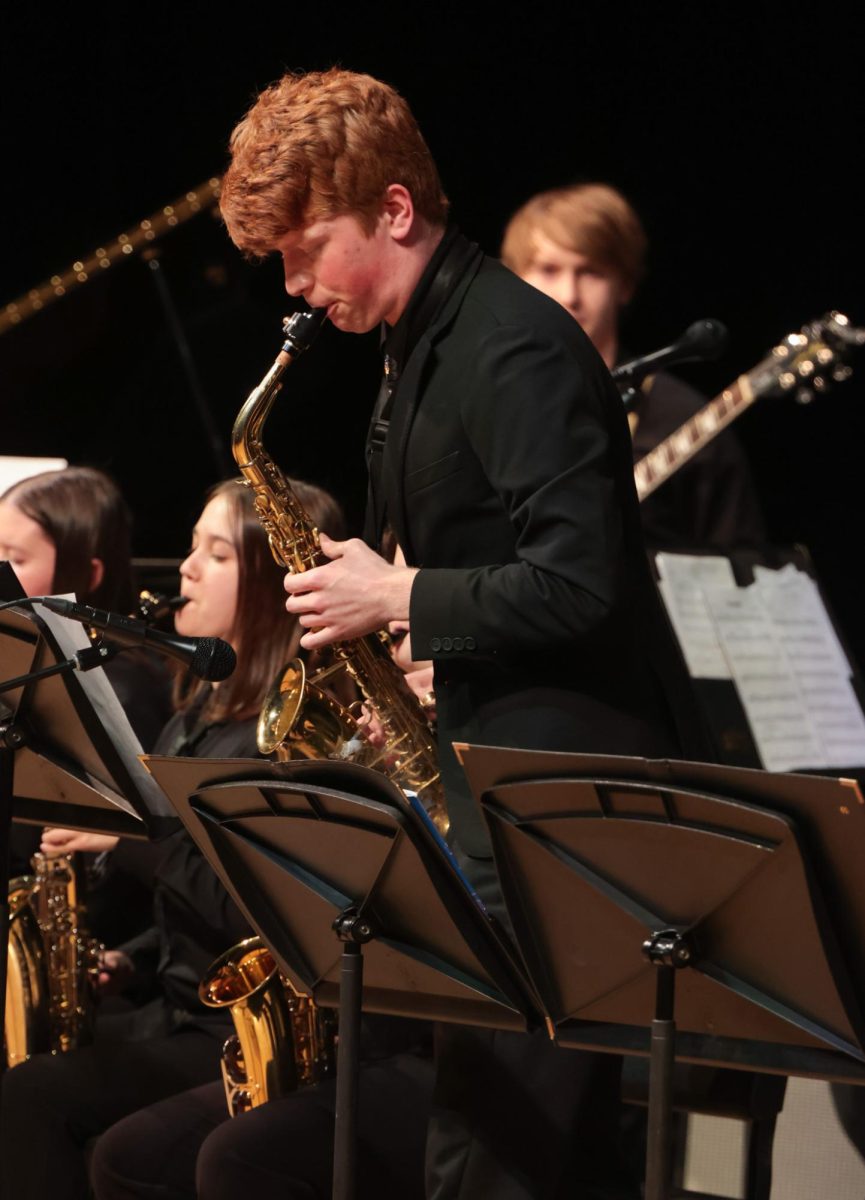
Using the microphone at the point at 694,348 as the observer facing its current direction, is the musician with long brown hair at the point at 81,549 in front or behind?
behind

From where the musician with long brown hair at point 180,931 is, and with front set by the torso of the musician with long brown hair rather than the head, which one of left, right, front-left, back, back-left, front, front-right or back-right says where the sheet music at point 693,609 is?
back

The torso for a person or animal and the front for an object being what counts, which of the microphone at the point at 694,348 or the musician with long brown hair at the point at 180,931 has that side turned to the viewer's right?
the microphone

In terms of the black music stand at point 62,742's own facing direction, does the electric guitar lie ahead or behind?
ahead

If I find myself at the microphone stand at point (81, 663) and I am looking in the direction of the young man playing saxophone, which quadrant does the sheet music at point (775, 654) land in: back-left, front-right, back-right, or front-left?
front-left

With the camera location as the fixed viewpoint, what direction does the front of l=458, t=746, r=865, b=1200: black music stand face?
facing away from the viewer and to the right of the viewer

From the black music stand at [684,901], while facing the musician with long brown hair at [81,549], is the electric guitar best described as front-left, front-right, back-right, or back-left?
front-right

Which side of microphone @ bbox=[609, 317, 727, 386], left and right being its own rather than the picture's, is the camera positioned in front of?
right

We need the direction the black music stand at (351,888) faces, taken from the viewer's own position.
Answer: facing away from the viewer and to the right of the viewer

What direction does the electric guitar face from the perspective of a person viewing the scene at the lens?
facing the viewer

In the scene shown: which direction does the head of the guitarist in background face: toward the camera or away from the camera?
toward the camera

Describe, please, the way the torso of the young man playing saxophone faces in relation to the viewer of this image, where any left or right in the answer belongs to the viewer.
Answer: facing to the left of the viewer

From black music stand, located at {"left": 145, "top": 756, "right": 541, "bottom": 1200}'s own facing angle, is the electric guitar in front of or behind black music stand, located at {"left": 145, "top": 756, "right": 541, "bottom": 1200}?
in front

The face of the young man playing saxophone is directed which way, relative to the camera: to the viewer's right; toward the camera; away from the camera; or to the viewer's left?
to the viewer's left

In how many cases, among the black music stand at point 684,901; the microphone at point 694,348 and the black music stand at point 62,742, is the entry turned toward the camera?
0
